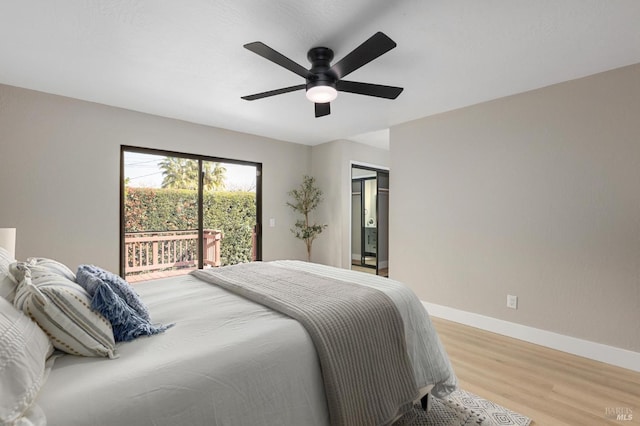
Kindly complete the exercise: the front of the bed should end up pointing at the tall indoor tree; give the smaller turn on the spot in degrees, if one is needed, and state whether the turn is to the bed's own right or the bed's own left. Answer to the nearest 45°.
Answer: approximately 45° to the bed's own left

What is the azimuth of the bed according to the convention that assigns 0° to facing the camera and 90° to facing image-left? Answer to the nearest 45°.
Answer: approximately 225°

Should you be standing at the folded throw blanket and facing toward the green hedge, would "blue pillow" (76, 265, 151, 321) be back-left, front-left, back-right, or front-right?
front-left

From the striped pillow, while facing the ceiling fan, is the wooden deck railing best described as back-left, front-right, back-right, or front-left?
front-left
